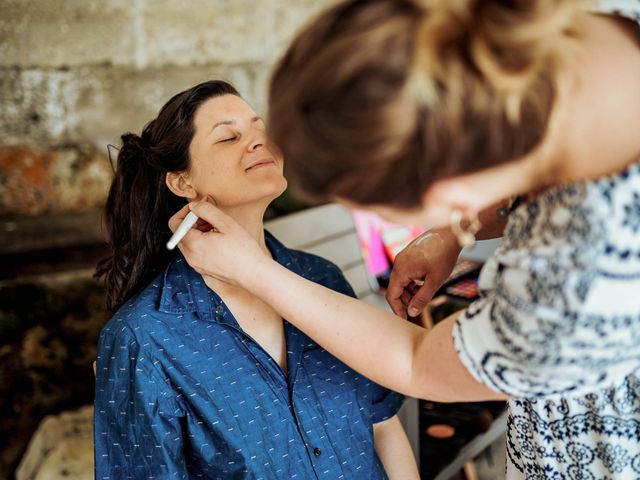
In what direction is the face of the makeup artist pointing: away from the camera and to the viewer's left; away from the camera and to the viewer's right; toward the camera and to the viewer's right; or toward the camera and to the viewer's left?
away from the camera and to the viewer's left

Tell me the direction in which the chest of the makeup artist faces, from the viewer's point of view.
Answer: to the viewer's left

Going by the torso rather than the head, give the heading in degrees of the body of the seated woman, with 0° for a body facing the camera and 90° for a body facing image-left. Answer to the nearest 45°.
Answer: approximately 315°
